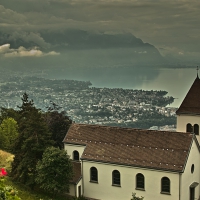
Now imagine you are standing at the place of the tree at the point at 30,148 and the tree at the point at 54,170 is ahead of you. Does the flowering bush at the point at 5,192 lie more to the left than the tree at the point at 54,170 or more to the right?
right
